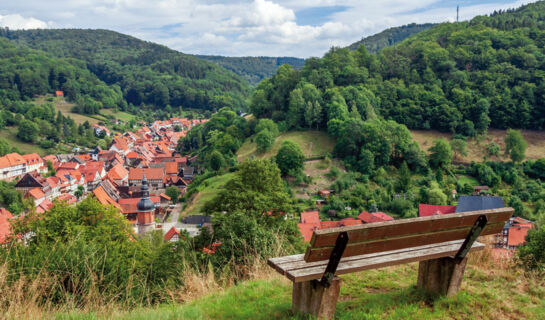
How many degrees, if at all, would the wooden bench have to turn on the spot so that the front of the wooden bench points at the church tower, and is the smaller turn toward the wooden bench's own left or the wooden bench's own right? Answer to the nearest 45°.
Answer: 0° — it already faces it

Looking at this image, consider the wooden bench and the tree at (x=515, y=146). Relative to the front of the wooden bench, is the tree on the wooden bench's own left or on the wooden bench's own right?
on the wooden bench's own right

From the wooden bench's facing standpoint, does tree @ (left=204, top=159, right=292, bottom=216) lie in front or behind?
in front

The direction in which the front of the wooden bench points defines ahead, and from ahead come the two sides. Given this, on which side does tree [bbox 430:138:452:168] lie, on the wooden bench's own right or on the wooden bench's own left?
on the wooden bench's own right

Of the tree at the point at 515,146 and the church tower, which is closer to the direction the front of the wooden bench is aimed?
the church tower

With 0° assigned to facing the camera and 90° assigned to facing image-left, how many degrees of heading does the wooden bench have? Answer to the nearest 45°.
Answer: approximately 135°

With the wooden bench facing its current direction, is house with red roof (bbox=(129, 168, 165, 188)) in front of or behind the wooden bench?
in front
